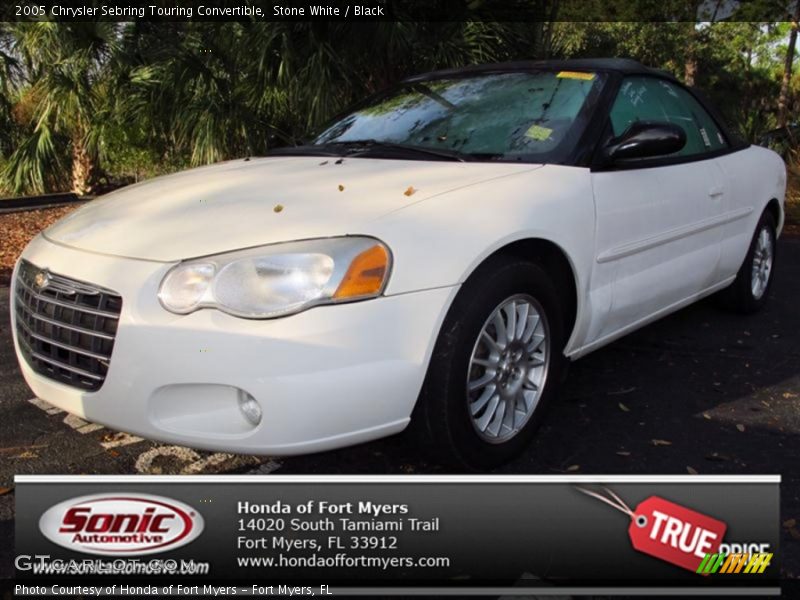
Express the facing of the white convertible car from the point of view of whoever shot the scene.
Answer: facing the viewer and to the left of the viewer

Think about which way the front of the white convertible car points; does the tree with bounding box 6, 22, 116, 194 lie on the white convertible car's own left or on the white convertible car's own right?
on the white convertible car's own right
